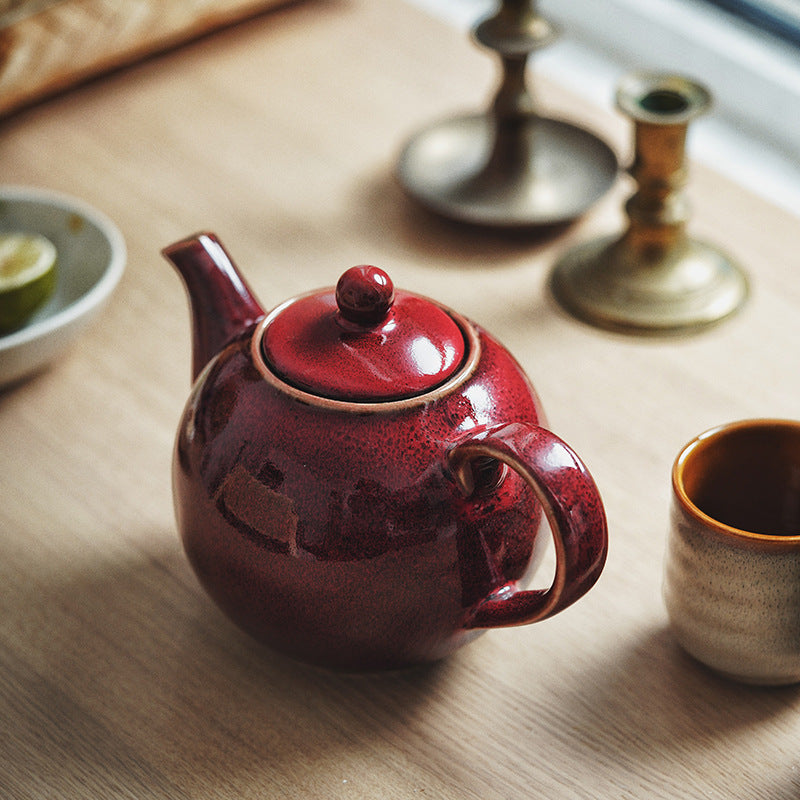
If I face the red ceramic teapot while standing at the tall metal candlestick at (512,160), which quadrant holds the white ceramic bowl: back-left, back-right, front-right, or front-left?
front-right

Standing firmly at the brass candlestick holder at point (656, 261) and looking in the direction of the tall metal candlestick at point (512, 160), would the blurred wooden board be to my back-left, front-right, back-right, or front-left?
front-left

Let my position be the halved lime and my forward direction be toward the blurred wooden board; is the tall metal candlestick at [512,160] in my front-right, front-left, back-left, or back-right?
front-right

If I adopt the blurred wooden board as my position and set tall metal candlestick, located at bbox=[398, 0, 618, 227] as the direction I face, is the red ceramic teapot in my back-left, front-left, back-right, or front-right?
front-right

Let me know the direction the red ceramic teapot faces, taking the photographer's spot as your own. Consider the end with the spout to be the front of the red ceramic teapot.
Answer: facing away from the viewer and to the left of the viewer

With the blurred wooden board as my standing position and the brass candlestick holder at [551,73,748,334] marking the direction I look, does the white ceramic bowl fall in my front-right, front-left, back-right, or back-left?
front-right

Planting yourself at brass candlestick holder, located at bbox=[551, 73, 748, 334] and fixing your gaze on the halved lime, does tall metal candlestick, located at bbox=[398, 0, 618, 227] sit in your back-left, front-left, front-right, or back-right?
front-right
